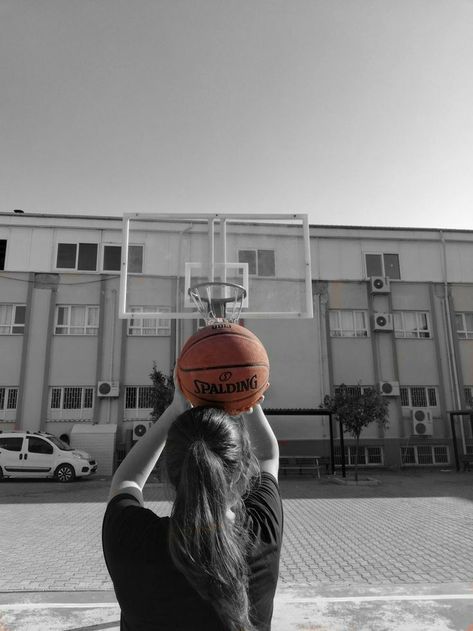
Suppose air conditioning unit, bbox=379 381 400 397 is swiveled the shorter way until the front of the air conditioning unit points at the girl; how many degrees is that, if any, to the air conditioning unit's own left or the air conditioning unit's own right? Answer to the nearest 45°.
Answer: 0° — it already faces them

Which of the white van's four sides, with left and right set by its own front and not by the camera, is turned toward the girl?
right

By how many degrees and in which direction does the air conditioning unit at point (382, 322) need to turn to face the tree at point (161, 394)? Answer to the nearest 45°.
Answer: approximately 45° to its right

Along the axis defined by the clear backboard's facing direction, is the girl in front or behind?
in front

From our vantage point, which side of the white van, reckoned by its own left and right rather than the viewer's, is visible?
right

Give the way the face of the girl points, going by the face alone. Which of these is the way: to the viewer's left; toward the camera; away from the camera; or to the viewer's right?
away from the camera

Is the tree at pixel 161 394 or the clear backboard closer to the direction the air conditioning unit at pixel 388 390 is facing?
the clear backboard

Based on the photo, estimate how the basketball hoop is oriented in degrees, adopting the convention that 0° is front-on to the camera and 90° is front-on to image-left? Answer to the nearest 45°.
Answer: approximately 0°
